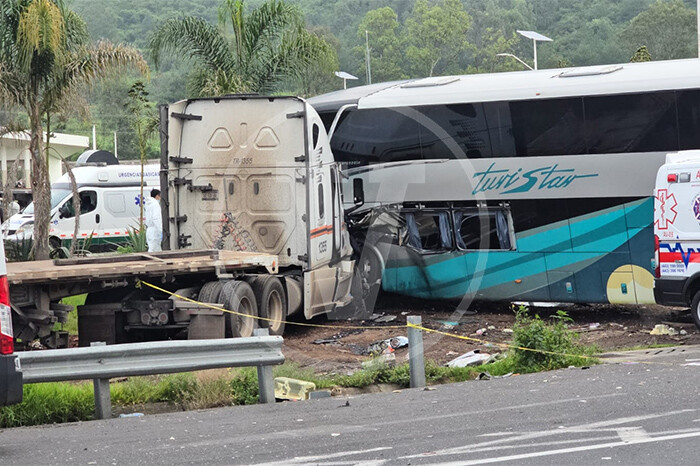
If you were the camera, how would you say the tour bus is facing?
facing to the left of the viewer

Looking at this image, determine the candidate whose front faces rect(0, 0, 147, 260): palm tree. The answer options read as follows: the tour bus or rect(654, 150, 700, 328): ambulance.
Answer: the tour bus

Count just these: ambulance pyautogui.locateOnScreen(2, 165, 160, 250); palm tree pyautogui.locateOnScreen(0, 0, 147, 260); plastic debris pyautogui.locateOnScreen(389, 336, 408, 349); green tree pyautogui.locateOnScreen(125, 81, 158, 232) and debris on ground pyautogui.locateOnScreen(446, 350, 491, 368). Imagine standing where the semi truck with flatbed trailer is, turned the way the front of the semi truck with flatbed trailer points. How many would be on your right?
2

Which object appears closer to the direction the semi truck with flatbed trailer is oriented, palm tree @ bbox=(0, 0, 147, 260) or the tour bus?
the tour bus

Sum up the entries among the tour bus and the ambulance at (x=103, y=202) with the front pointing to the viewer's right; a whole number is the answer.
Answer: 0

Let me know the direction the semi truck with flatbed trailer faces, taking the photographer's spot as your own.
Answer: facing away from the viewer and to the right of the viewer

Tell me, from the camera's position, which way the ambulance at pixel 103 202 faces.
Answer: facing the viewer and to the left of the viewer

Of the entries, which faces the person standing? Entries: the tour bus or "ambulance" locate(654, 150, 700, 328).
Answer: the tour bus

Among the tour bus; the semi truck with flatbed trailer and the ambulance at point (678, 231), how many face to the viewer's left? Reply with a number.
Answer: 1

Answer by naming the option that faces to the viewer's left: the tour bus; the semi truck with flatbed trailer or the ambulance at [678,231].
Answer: the tour bus
